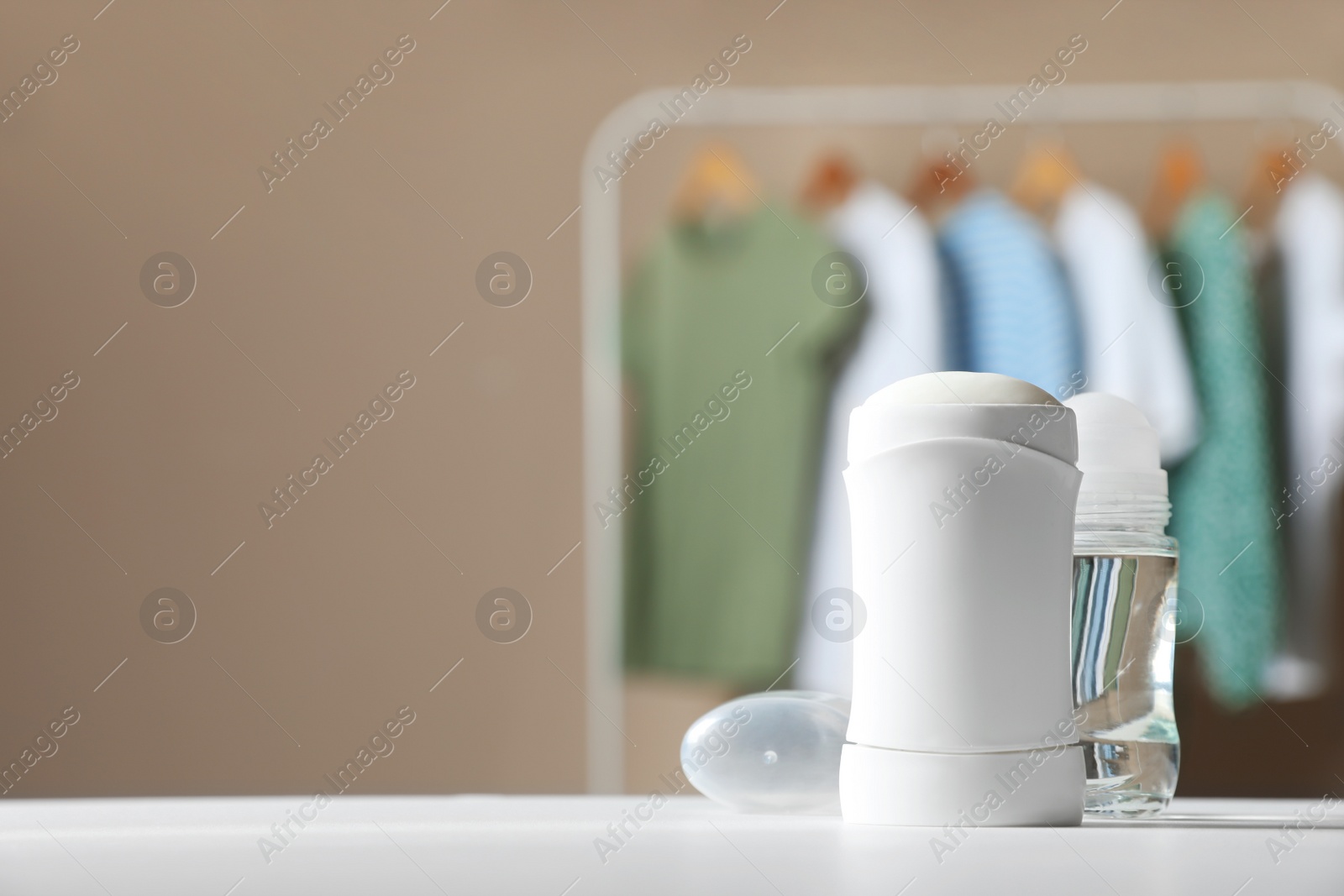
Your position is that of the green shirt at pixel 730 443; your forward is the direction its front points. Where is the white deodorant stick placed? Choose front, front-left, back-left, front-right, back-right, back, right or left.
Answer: front-left

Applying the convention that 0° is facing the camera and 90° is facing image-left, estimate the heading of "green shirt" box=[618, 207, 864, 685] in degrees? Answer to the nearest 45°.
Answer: approximately 45°
